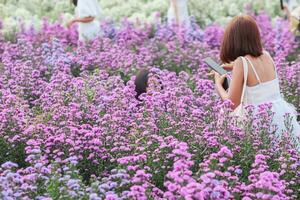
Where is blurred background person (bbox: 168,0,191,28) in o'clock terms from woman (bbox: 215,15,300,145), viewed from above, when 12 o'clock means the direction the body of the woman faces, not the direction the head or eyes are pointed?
The blurred background person is roughly at 1 o'clock from the woman.

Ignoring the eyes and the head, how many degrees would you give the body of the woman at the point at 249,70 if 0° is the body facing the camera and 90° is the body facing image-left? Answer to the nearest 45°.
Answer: approximately 135°

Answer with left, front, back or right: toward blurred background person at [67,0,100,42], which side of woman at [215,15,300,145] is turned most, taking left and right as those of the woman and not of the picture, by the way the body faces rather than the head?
front

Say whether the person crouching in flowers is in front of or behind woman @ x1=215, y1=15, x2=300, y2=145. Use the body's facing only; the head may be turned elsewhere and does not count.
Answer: in front

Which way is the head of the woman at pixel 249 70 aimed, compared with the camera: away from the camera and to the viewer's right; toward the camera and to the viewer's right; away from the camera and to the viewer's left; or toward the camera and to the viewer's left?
away from the camera and to the viewer's left
